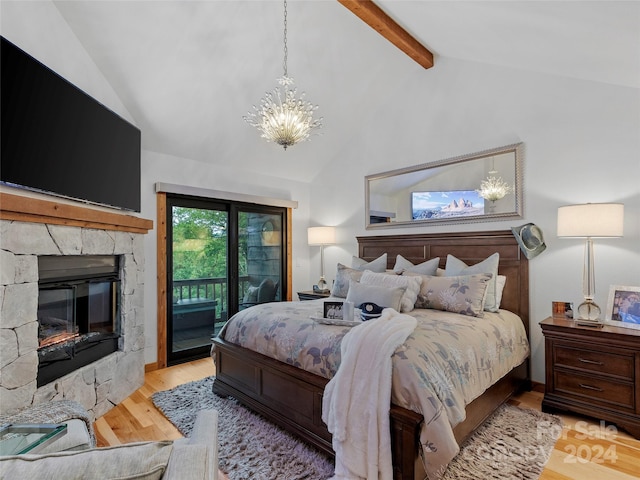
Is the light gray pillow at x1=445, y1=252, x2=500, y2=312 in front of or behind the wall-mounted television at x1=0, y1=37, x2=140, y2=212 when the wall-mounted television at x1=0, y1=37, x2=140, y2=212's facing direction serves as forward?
in front

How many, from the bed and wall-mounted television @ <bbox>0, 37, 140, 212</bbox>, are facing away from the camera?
0

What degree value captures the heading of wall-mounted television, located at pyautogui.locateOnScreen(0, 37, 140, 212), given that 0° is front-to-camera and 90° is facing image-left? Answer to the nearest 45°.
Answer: approximately 315°

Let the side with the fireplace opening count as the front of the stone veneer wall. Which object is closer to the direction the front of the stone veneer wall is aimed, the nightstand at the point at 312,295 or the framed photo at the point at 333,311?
the framed photo

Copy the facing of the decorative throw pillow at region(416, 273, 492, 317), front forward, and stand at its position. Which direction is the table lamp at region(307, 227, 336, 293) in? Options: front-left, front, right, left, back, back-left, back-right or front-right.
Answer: right

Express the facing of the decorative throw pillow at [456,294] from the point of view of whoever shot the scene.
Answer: facing the viewer and to the left of the viewer

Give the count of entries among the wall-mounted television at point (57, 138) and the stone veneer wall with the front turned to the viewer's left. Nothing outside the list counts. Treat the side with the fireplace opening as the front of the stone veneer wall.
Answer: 0

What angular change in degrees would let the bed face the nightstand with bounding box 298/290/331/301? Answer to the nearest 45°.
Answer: approximately 90° to its right

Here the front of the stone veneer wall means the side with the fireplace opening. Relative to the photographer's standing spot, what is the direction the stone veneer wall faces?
facing the viewer and to the right of the viewer

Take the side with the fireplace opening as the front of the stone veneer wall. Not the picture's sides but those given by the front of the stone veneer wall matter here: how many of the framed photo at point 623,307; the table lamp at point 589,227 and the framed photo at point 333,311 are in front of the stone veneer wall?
3

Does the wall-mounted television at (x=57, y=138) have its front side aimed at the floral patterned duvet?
yes

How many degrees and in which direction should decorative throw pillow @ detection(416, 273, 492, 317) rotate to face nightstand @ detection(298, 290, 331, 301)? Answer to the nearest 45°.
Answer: approximately 90° to its right

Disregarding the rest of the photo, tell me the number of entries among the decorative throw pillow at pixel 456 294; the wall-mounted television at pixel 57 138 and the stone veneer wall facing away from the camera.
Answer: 0
